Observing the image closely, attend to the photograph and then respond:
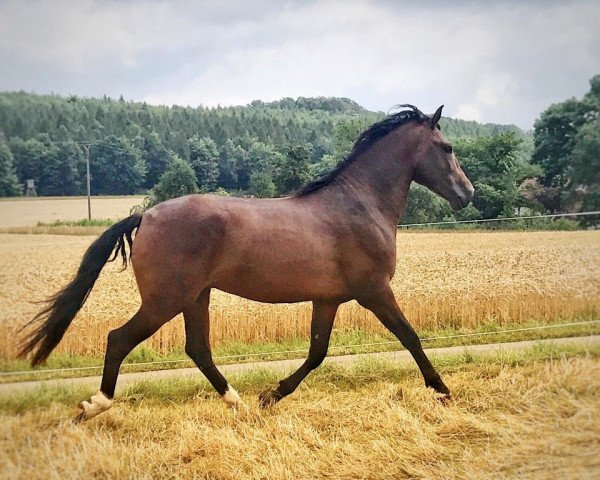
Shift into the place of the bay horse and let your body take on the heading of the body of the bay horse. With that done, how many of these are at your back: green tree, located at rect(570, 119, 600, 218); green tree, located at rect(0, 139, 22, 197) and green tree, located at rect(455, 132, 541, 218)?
1

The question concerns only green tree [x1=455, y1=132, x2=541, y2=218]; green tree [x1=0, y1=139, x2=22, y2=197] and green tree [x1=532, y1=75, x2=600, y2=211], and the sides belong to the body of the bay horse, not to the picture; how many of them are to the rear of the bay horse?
1

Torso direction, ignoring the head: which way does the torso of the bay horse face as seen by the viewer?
to the viewer's right

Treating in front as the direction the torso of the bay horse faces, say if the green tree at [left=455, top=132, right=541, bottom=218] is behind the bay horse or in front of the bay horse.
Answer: in front
